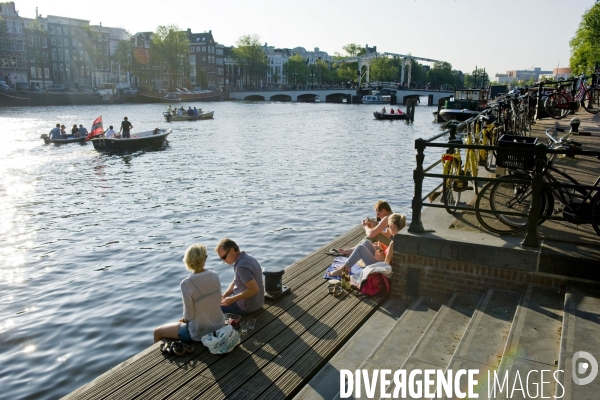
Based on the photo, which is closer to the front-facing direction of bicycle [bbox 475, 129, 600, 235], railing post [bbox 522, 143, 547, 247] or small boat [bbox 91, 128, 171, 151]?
the small boat

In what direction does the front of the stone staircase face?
to the viewer's left

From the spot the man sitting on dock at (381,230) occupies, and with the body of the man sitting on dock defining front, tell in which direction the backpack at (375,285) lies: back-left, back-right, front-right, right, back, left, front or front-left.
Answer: left

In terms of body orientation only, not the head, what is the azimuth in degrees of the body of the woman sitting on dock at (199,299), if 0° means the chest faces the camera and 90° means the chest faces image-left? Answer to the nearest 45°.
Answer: approximately 135°

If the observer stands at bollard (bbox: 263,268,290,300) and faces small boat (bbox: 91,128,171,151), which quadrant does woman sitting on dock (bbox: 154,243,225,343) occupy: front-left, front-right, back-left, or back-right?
back-left

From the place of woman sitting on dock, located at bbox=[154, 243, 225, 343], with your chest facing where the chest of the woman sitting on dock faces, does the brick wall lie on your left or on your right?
on your right

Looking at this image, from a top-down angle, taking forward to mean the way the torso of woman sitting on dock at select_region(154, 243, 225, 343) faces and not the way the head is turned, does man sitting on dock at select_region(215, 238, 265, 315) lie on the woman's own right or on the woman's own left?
on the woman's own right

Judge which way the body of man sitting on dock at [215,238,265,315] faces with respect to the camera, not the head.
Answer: to the viewer's left

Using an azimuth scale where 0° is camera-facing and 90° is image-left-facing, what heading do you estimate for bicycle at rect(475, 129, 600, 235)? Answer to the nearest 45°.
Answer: approximately 90°

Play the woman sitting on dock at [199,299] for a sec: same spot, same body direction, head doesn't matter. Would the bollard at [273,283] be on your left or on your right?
on your right

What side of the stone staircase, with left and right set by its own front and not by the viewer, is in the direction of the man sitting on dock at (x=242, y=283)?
front
